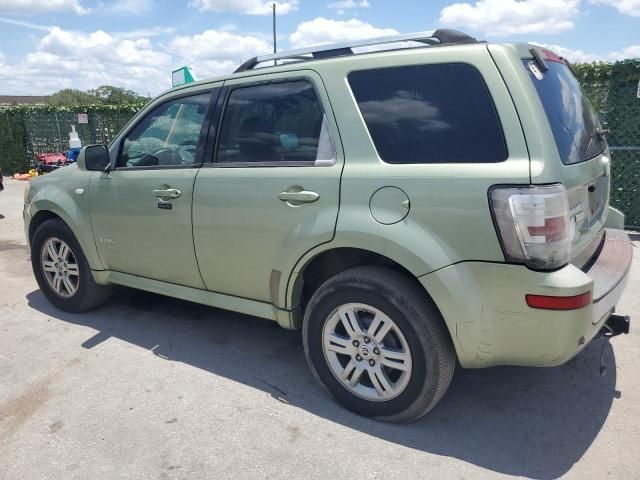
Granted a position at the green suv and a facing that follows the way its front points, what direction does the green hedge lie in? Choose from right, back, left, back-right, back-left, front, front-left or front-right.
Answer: front

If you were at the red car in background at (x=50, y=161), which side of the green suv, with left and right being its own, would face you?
front

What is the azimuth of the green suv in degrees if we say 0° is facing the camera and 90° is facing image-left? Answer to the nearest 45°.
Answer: approximately 135°
